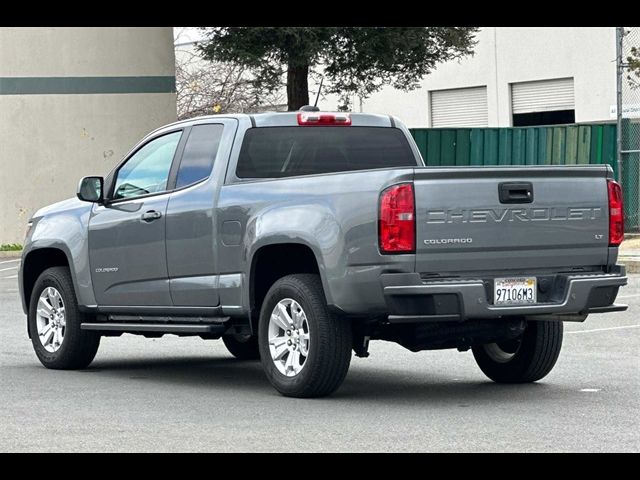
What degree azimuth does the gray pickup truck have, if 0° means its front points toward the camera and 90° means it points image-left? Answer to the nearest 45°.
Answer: approximately 135°

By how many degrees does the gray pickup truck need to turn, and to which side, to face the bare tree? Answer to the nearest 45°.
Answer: approximately 45° to its right

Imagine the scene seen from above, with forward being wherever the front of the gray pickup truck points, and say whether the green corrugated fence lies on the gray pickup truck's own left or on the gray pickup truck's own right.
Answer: on the gray pickup truck's own right
